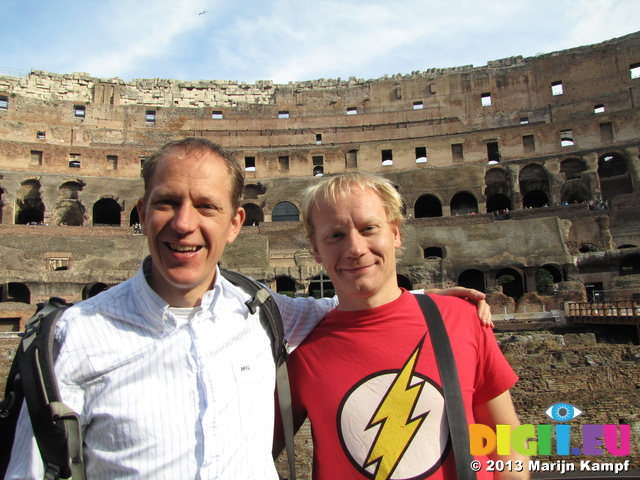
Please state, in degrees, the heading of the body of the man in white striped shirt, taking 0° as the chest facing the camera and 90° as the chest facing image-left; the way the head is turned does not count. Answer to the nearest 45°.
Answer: approximately 0°

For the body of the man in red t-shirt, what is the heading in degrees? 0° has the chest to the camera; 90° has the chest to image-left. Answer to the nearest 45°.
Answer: approximately 0°

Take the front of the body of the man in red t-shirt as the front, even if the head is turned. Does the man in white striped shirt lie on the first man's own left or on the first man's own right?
on the first man's own right

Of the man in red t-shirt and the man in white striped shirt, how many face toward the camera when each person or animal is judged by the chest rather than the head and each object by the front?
2

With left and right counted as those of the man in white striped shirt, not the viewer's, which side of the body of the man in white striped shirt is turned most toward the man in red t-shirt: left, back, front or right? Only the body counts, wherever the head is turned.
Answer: left
